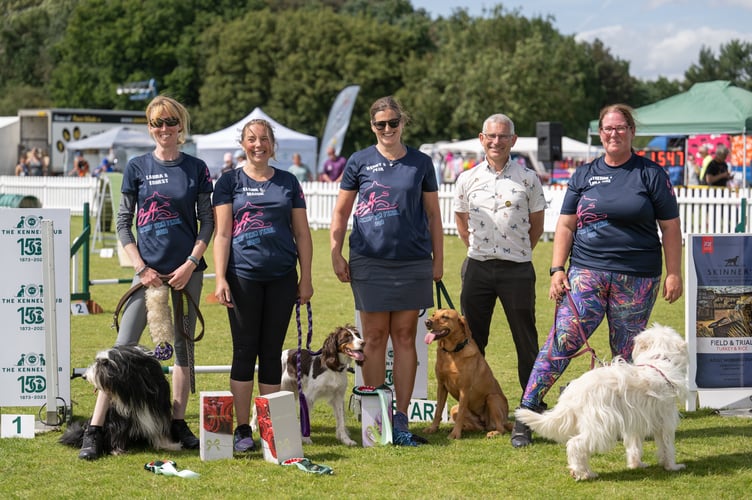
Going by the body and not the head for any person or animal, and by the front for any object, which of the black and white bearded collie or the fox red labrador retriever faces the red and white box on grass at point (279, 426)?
the fox red labrador retriever

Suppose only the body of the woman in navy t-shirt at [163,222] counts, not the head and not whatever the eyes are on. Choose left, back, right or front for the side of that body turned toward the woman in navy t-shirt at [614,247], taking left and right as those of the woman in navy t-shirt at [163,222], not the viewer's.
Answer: left

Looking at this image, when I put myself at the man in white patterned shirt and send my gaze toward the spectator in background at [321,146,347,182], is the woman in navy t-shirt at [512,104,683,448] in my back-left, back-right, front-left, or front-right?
back-right

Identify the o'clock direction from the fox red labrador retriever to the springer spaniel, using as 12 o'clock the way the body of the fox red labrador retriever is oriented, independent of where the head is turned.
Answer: The springer spaniel is roughly at 1 o'clock from the fox red labrador retriever.

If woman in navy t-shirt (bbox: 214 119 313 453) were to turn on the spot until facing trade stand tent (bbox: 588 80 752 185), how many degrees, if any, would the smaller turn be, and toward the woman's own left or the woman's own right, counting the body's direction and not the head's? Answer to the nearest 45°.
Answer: approximately 135° to the woman's own left

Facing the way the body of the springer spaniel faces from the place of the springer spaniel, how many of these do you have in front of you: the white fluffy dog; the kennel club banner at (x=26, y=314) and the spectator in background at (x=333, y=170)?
1

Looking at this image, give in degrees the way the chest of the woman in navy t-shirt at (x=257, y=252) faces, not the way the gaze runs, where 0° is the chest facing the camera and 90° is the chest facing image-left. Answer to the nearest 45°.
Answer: approximately 0°

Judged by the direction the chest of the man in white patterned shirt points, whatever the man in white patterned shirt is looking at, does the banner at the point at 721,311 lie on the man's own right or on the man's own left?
on the man's own left

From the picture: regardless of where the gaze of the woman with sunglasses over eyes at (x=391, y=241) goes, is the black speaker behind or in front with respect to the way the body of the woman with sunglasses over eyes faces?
behind

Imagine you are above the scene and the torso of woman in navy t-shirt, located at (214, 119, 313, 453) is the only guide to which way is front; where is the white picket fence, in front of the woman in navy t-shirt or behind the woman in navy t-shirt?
behind

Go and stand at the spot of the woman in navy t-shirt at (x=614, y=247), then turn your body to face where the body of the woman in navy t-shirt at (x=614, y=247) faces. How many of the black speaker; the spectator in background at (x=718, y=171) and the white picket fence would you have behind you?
3

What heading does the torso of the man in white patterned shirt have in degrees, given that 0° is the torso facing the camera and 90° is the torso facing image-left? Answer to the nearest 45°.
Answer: approximately 0°

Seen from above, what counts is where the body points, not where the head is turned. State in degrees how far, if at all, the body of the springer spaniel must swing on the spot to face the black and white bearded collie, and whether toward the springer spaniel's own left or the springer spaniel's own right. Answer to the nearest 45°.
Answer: approximately 135° to the springer spaniel's own right

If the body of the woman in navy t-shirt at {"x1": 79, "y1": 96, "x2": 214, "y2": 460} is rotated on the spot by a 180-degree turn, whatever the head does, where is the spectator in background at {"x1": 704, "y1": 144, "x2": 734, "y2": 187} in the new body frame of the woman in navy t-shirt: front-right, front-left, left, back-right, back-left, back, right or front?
front-right
